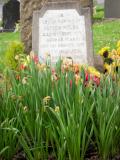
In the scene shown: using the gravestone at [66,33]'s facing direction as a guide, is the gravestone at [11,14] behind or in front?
behind

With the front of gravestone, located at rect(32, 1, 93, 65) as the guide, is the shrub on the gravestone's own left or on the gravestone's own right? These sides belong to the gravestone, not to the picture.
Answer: on the gravestone's own right

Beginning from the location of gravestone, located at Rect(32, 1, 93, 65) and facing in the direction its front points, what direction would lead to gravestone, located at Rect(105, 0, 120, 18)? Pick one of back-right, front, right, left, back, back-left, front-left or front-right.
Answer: back

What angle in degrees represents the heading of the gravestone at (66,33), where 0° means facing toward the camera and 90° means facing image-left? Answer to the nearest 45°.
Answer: approximately 0°
